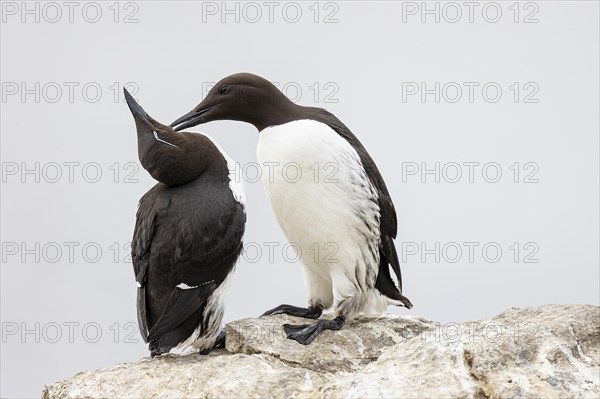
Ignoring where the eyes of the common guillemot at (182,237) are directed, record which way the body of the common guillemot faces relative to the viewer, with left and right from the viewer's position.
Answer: facing away from the viewer and to the right of the viewer

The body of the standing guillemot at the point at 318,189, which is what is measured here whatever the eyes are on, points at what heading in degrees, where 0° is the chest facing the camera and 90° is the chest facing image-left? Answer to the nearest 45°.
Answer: approximately 45°

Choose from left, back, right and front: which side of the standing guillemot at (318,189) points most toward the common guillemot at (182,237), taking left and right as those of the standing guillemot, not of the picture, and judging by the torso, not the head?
front

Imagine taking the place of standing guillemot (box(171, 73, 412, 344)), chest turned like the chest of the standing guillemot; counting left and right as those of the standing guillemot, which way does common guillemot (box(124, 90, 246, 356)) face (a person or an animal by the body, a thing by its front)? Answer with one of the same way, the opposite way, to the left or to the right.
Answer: the opposite way

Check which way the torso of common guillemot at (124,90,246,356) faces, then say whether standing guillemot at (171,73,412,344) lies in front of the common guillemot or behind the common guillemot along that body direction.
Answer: in front
